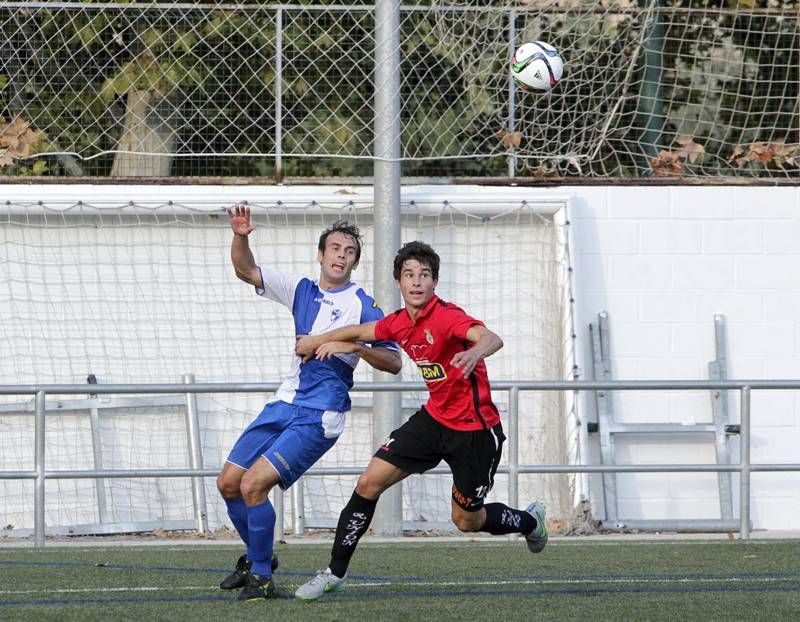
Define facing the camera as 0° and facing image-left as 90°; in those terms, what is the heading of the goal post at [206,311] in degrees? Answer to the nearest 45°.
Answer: approximately 0°

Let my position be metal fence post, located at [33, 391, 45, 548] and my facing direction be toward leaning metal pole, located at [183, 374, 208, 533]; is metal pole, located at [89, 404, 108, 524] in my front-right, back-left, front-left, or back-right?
front-left

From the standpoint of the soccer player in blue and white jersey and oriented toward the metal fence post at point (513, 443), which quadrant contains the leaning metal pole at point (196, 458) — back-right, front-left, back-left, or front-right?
front-left

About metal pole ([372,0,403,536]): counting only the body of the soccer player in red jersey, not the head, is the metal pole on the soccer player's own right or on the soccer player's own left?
on the soccer player's own right

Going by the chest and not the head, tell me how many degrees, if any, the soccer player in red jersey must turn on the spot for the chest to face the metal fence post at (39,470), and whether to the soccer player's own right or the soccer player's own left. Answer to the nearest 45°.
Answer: approximately 90° to the soccer player's own right

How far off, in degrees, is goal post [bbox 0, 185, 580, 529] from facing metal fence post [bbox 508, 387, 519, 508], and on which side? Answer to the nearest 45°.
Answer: approximately 45° to its left

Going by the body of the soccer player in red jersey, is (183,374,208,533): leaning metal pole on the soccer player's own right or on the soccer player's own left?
on the soccer player's own right

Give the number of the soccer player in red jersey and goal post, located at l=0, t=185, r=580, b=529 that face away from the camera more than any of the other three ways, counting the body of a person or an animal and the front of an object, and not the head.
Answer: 0

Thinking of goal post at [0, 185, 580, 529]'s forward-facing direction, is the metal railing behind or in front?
in front

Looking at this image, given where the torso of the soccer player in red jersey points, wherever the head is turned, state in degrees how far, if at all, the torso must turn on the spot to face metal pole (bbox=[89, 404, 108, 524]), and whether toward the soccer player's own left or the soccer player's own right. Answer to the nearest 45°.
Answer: approximately 90° to the soccer player's own right

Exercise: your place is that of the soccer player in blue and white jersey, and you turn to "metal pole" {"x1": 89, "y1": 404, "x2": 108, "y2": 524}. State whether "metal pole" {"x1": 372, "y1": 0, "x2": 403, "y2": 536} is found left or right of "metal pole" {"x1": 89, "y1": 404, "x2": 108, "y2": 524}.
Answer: right
